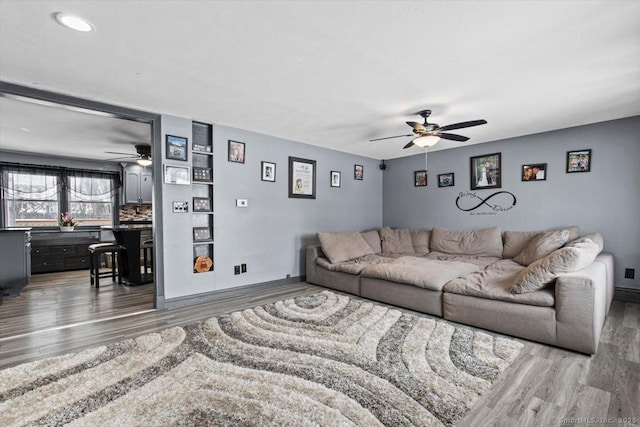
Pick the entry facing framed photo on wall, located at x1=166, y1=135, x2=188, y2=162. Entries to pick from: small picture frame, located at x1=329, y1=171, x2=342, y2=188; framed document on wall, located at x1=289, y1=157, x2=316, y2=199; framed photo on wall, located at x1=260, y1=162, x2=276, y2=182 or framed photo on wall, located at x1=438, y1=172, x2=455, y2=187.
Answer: framed photo on wall, located at x1=438, y1=172, x2=455, y2=187

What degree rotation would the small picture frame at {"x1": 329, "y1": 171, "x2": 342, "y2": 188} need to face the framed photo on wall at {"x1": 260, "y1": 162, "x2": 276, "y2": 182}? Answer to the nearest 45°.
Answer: approximately 90° to its right

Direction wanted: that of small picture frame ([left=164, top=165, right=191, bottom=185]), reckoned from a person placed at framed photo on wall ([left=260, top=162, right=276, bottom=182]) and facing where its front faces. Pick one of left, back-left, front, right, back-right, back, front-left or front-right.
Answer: right

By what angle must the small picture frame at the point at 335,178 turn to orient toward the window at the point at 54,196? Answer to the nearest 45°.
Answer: approximately 135° to its right

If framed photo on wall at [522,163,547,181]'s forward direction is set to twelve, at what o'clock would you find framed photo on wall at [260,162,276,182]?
framed photo on wall at [260,162,276,182] is roughly at 2 o'clock from framed photo on wall at [522,163,547,181].

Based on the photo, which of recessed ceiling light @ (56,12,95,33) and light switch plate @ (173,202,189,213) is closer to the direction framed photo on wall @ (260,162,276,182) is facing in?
the recessed ceiling light

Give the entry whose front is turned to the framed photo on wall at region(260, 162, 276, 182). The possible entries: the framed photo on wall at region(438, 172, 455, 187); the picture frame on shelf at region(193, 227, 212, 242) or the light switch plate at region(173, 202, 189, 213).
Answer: the framed photo on wall at region(438, 172, 455, 187)

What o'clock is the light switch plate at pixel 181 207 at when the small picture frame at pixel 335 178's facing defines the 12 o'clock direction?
The light switch plate is roughly at 3 o'clock from the small picture frame.

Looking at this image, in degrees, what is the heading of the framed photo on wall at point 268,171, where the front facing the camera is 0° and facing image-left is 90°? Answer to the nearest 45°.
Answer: approximately 315°

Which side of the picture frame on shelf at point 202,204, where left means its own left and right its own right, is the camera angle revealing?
front

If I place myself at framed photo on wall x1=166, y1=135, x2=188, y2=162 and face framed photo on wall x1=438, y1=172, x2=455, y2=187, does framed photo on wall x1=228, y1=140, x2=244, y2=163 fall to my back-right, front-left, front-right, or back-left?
front-left

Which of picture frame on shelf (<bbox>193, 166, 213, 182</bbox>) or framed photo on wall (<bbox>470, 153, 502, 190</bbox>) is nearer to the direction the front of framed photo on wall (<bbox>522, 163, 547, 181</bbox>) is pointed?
the picture frame on shelf

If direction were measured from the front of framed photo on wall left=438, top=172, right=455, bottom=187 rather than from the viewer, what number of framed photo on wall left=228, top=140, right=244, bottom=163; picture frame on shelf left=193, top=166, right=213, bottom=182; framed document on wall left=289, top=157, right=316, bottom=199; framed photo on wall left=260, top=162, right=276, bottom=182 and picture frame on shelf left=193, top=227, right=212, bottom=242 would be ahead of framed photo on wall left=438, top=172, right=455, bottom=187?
5

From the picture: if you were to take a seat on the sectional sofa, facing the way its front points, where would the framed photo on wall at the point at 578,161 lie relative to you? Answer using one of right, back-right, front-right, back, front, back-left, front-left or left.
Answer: back

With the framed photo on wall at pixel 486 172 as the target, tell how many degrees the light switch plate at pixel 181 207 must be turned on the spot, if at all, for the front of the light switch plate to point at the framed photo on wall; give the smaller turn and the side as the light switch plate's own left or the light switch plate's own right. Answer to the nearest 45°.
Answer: approximately 90° to the light switch plate's own left

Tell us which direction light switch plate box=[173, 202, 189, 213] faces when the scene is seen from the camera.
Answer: facing the viewer

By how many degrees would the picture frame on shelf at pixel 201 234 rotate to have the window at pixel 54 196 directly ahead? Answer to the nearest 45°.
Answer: approximately 135° to its right
